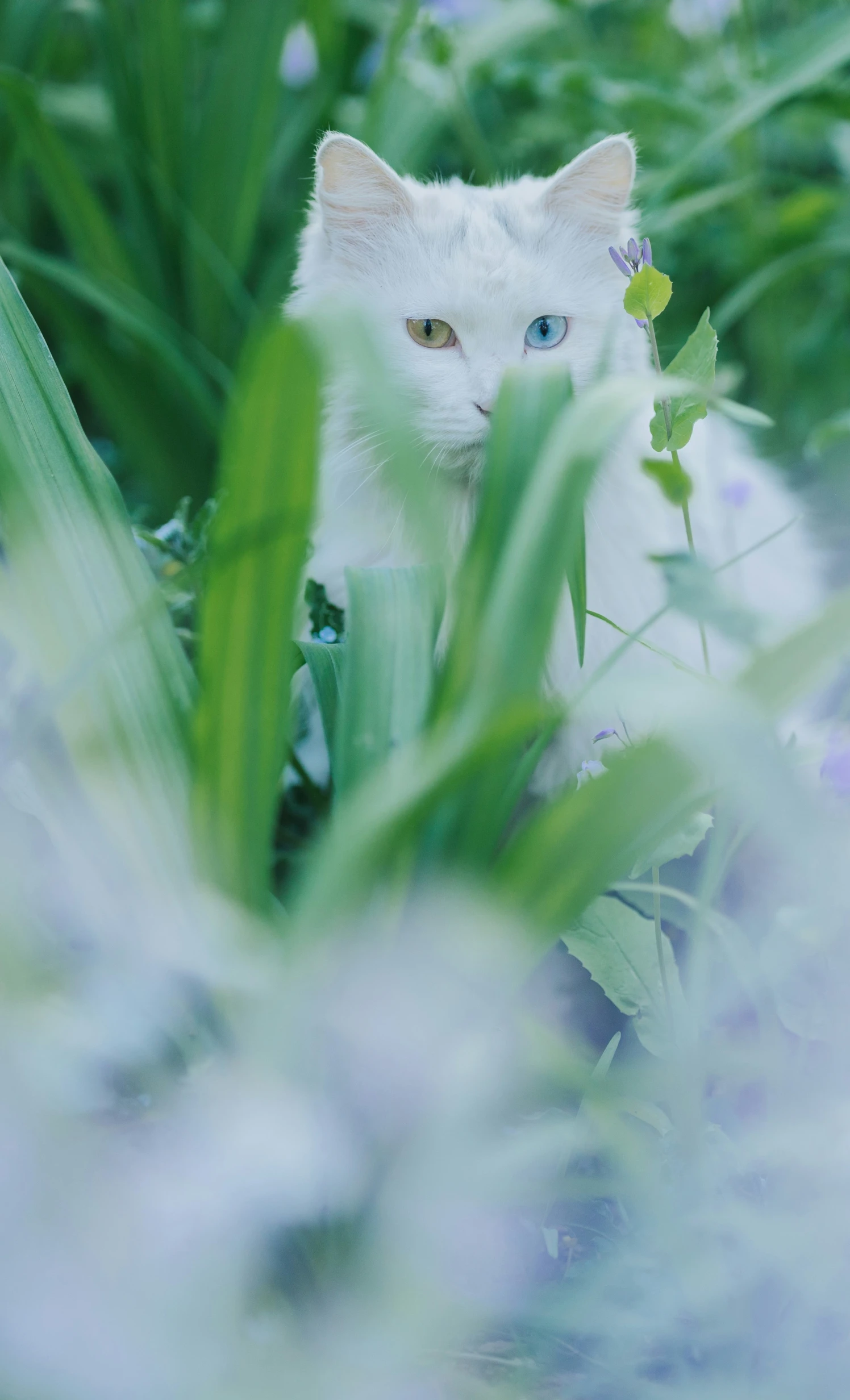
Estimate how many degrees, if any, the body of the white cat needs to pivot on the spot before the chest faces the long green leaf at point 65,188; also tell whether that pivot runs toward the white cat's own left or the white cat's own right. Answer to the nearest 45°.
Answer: approximately 90° to the white cat's own right

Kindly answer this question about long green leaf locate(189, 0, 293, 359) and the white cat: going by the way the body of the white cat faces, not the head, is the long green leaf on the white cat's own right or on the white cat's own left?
on the white cat's own right

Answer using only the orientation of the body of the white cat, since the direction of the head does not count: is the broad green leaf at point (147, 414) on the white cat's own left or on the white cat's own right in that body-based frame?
on the white cat's own right

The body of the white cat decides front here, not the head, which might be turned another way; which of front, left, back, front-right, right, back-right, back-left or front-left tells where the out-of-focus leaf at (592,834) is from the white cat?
front-left

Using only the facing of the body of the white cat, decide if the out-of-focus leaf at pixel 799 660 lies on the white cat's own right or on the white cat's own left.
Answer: on the white cat's own left

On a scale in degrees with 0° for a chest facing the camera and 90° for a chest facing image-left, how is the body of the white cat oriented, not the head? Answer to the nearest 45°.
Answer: approximately 45°

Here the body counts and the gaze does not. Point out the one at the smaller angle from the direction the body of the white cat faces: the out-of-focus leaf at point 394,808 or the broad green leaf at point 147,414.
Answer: the out-of-focus leaf
